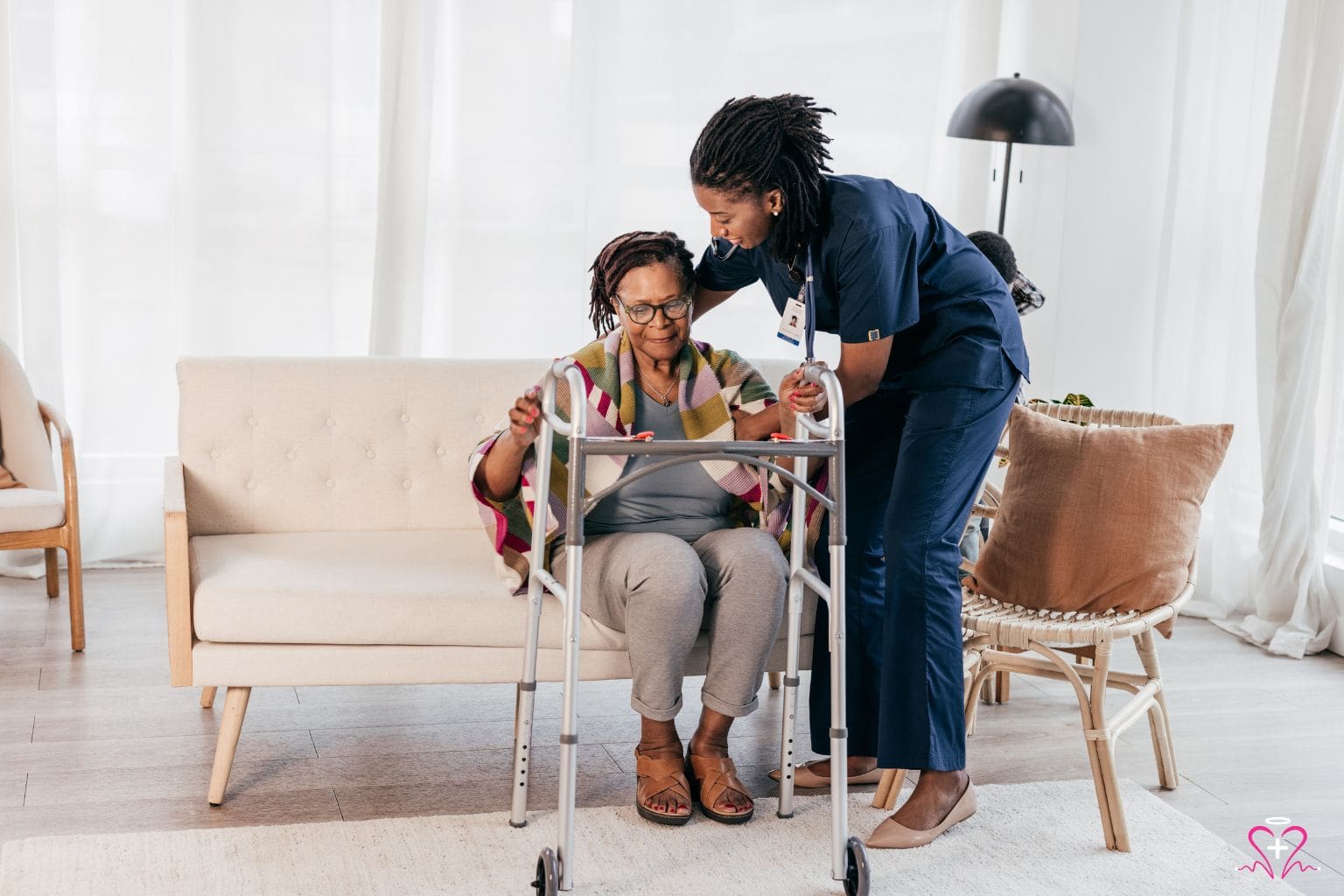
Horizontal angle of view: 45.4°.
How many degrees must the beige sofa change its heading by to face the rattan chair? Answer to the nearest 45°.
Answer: approximately 90° to its left

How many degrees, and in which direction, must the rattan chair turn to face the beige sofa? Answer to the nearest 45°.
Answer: approximately 45° to its right

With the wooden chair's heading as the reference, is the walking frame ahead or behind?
ahead

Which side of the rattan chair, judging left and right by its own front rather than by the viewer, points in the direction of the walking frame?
front

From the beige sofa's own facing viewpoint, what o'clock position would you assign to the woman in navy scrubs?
The woman in navy scrubs is roughly at 10 o'clock from the beige sofa.

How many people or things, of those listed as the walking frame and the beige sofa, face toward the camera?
2

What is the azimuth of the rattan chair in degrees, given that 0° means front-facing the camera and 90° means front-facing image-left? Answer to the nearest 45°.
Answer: approximately 45°
